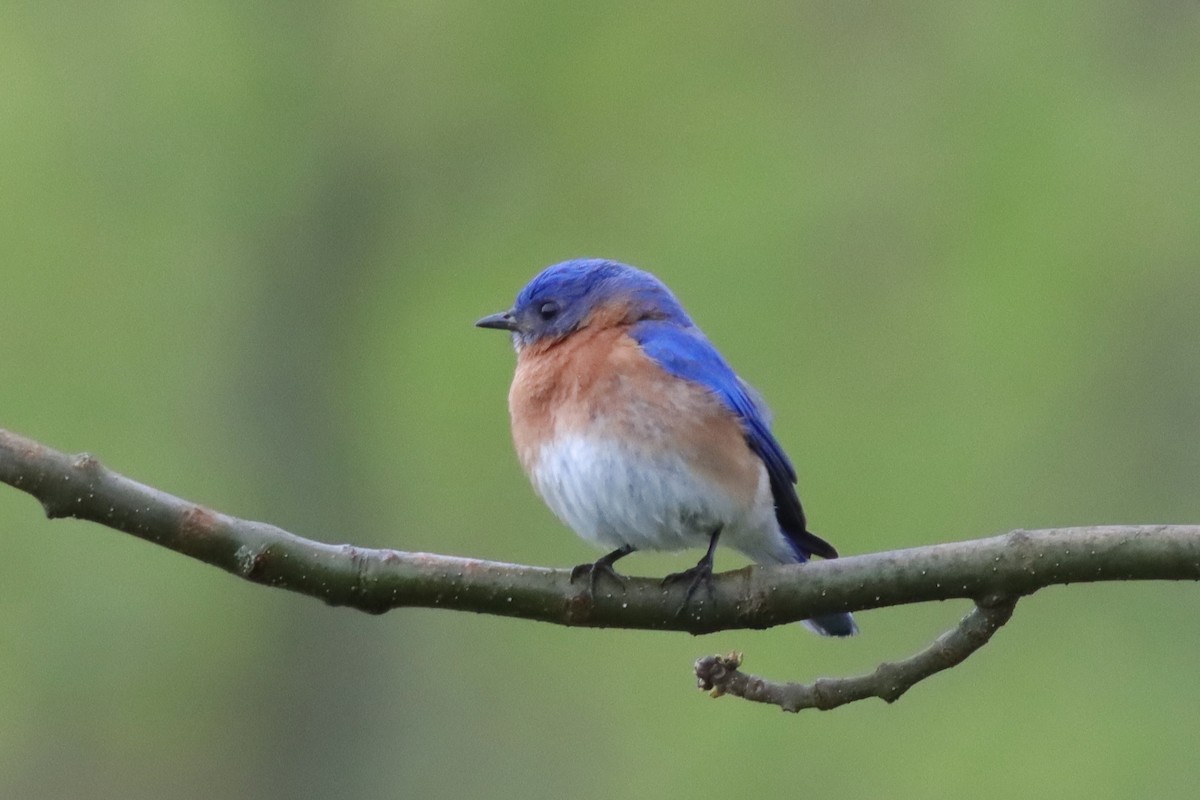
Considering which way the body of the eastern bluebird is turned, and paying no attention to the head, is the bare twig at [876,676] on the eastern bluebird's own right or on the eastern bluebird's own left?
on the eastern bluebird's own left

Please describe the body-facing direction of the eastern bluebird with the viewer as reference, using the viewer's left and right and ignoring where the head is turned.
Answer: facing the viewer and to the left of the viewer
